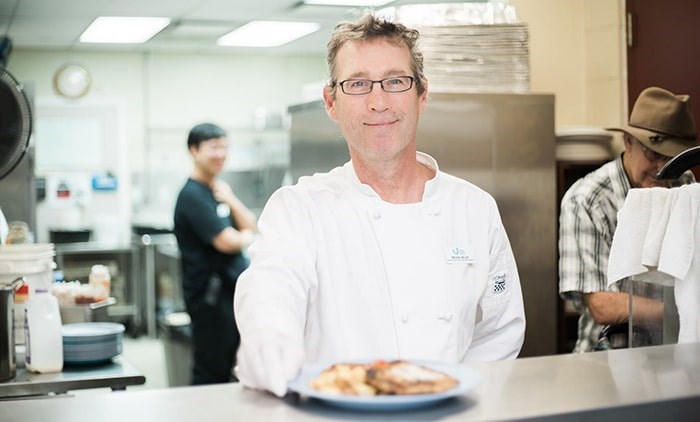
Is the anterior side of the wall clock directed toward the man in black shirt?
yes

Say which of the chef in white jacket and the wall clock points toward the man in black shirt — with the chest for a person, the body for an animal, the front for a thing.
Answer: the wall clock

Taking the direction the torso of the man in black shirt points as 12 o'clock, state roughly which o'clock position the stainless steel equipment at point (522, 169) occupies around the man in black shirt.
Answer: The stainless steel equipment is roughly at 12 o'clock from the man in black shirt.

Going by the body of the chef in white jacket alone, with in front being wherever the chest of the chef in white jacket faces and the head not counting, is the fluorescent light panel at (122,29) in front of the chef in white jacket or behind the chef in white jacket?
behind

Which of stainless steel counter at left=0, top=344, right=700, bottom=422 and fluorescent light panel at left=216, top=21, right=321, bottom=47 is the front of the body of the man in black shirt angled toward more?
the stainless steel counter

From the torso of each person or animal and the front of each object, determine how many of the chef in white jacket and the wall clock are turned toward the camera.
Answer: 2

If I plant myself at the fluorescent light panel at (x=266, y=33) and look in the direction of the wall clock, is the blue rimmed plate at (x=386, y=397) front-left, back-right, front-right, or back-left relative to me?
back-left

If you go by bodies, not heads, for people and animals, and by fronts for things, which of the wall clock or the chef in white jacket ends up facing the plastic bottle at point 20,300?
the wall clock
